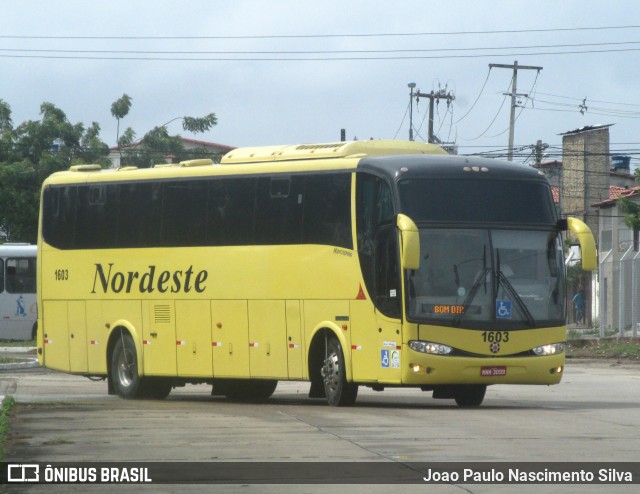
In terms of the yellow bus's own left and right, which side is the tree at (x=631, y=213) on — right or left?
on its left

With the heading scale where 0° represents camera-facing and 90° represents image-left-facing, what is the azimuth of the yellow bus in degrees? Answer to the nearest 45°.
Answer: approximately 315°

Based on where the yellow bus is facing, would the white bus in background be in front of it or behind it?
behind
